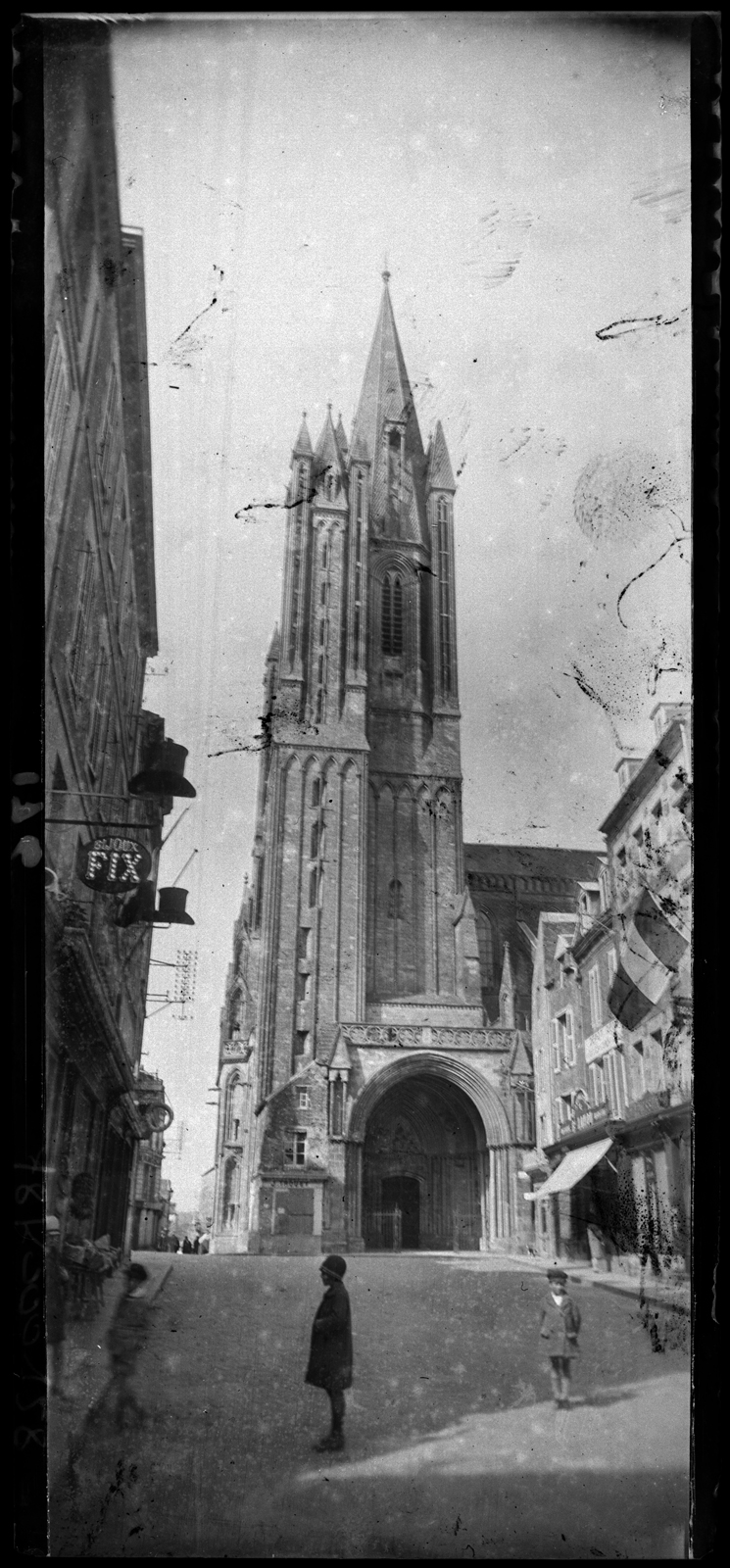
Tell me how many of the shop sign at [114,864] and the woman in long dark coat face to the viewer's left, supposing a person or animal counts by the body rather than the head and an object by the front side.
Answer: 1

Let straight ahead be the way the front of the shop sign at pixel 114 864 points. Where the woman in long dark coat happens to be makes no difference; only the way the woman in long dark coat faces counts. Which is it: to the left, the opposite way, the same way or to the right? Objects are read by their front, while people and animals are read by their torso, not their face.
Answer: to the right

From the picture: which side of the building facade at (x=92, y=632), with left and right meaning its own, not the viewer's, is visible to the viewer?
right

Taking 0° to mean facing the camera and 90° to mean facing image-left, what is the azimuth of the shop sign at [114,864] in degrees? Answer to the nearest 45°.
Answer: approximately 0°

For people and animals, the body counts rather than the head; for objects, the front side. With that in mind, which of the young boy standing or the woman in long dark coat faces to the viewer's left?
the woman in long dark coat

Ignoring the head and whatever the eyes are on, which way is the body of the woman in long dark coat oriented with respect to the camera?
to the viewer's left

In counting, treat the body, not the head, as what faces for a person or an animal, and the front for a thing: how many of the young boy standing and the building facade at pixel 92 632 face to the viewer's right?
1
